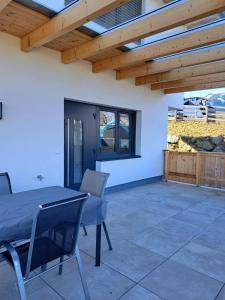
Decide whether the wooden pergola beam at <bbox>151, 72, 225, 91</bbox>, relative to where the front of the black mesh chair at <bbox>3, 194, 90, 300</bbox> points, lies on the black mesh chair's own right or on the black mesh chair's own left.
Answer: on the black mesh chair's own right

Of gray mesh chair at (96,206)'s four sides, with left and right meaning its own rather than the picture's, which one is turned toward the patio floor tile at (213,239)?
back

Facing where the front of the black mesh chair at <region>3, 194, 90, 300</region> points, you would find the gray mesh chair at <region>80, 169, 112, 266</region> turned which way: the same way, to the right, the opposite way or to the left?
to the left

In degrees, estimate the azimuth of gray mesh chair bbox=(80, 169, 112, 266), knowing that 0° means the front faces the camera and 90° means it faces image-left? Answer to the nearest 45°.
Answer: approximately 45°

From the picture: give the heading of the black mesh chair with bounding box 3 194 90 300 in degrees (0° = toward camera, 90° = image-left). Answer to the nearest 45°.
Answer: approximately 135°

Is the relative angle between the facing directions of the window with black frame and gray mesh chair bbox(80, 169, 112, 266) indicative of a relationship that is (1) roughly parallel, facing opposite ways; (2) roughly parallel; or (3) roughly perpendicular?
roughly perpendicular

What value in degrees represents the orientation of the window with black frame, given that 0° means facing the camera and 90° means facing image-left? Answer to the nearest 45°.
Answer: approximately 315°

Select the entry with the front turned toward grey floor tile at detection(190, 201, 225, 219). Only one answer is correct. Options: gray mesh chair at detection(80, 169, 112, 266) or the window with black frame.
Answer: the window with black frame

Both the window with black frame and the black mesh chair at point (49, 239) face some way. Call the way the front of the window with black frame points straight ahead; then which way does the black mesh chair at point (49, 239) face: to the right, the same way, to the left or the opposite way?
the opposite way

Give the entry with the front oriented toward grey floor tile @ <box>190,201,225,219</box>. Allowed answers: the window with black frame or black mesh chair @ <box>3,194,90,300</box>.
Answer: the window with black frame

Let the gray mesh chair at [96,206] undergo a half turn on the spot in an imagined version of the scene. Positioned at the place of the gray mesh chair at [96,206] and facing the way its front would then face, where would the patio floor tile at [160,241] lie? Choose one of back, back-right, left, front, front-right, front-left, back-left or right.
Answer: front
